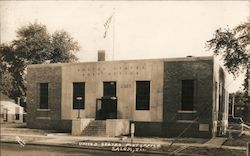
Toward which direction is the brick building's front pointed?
toward the camera

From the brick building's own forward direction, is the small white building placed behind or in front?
behind

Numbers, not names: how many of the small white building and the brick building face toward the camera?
2

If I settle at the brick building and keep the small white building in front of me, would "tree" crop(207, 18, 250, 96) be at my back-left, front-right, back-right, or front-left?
back-right

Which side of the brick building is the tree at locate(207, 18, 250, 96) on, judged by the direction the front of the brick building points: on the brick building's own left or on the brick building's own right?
on the brick building's own left

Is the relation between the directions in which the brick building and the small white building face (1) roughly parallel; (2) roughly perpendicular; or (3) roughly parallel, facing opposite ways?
roughly parallel

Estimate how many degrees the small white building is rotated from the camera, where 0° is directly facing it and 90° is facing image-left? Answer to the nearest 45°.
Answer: approximately 0°

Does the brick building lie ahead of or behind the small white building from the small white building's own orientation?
ahead
